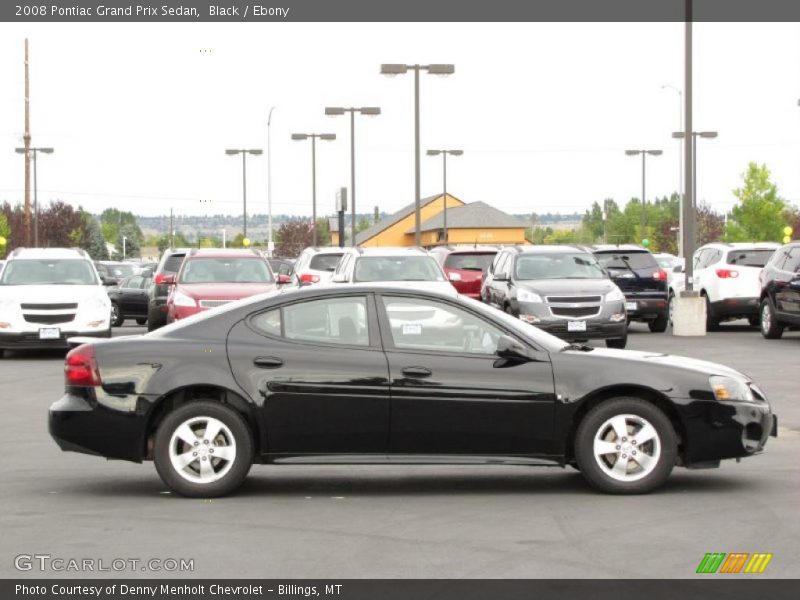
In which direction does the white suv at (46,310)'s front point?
toward the camera

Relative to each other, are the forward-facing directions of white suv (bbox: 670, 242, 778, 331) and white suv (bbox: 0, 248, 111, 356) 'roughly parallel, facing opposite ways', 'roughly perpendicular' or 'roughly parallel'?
roughly parallel, facing opposite ways

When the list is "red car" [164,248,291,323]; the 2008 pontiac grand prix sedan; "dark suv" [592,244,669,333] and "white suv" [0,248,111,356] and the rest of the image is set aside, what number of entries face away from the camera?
1

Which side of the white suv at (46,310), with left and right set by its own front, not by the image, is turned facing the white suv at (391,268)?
left

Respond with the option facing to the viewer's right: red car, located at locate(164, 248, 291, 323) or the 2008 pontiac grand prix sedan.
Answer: the 2008 pontiac grand prix sedan

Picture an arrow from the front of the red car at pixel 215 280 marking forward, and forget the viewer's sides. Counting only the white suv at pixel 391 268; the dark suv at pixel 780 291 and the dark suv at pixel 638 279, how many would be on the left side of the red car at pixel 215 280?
3

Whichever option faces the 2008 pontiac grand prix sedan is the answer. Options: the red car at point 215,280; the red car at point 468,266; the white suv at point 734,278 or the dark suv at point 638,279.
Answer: the red car at point 215,280

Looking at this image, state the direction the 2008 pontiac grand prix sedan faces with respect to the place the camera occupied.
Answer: facing to the right of the viewer

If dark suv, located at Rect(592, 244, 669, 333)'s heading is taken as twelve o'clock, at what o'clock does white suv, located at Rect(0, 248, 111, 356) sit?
The white suv is roughly at 8 o'clock from the dark suv.

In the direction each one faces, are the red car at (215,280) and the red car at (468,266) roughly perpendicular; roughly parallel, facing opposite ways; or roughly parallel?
roughly parallel, facing opposite ways

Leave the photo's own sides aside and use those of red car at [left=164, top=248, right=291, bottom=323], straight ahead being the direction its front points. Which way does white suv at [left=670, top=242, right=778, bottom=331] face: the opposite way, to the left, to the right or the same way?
the opposite way

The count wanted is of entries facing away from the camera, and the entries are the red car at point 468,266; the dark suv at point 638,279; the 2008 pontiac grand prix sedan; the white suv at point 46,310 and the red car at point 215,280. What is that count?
2

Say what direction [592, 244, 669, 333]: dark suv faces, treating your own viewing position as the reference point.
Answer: facing away from the viewer

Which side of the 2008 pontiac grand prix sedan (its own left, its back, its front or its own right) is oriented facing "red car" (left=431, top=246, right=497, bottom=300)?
left

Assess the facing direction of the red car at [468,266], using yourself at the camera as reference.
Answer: facing away from the viewer

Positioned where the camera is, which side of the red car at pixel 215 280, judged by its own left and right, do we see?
front
